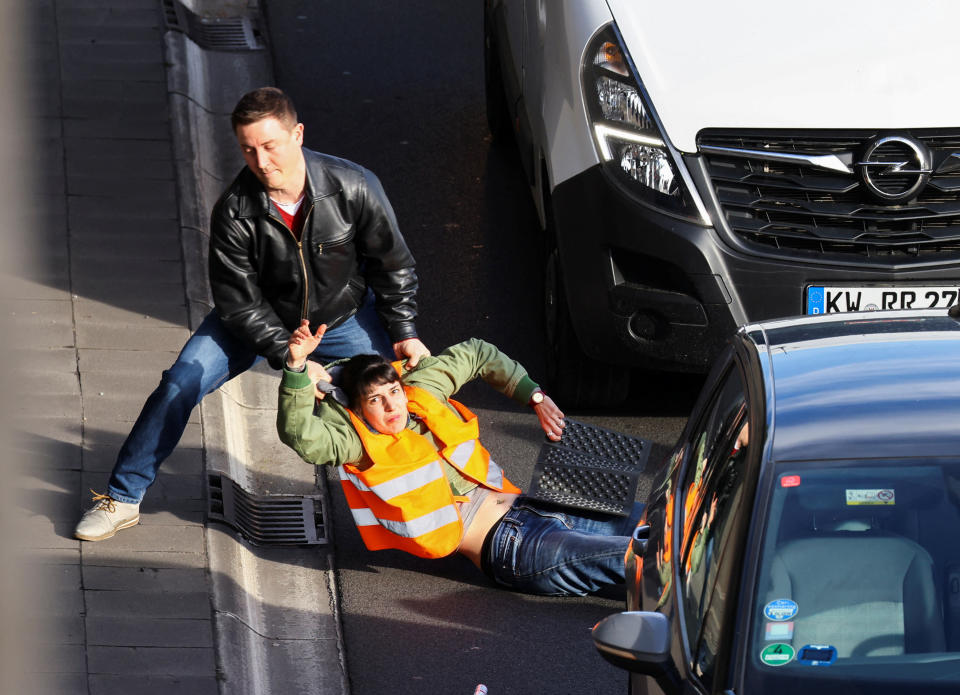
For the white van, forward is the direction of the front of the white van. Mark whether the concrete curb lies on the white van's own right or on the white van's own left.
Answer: on the white van's own right

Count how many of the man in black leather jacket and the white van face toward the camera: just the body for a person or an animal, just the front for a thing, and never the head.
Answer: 2

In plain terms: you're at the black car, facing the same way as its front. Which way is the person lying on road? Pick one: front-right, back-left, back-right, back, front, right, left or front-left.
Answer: back-right

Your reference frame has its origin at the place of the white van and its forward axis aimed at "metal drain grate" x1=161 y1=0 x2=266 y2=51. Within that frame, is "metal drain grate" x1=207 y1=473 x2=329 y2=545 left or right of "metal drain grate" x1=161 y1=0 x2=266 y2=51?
left

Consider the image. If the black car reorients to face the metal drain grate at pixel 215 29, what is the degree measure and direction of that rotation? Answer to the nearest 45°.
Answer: approximately 135° to its right

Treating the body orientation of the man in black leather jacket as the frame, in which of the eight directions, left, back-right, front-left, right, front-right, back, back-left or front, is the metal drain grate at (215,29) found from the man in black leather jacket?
back

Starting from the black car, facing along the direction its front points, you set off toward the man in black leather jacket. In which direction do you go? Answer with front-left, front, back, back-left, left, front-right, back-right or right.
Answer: back-right

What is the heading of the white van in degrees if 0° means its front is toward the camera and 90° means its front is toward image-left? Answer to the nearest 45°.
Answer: approximately 0°
